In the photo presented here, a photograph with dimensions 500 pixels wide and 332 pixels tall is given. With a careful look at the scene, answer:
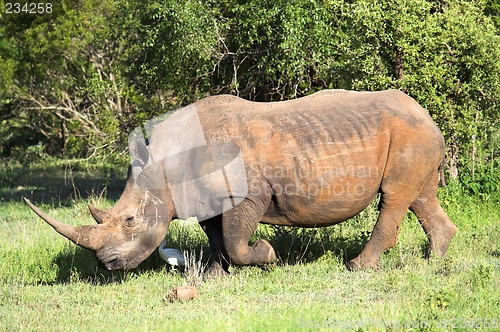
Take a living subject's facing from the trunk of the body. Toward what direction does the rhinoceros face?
to the viewer's left
